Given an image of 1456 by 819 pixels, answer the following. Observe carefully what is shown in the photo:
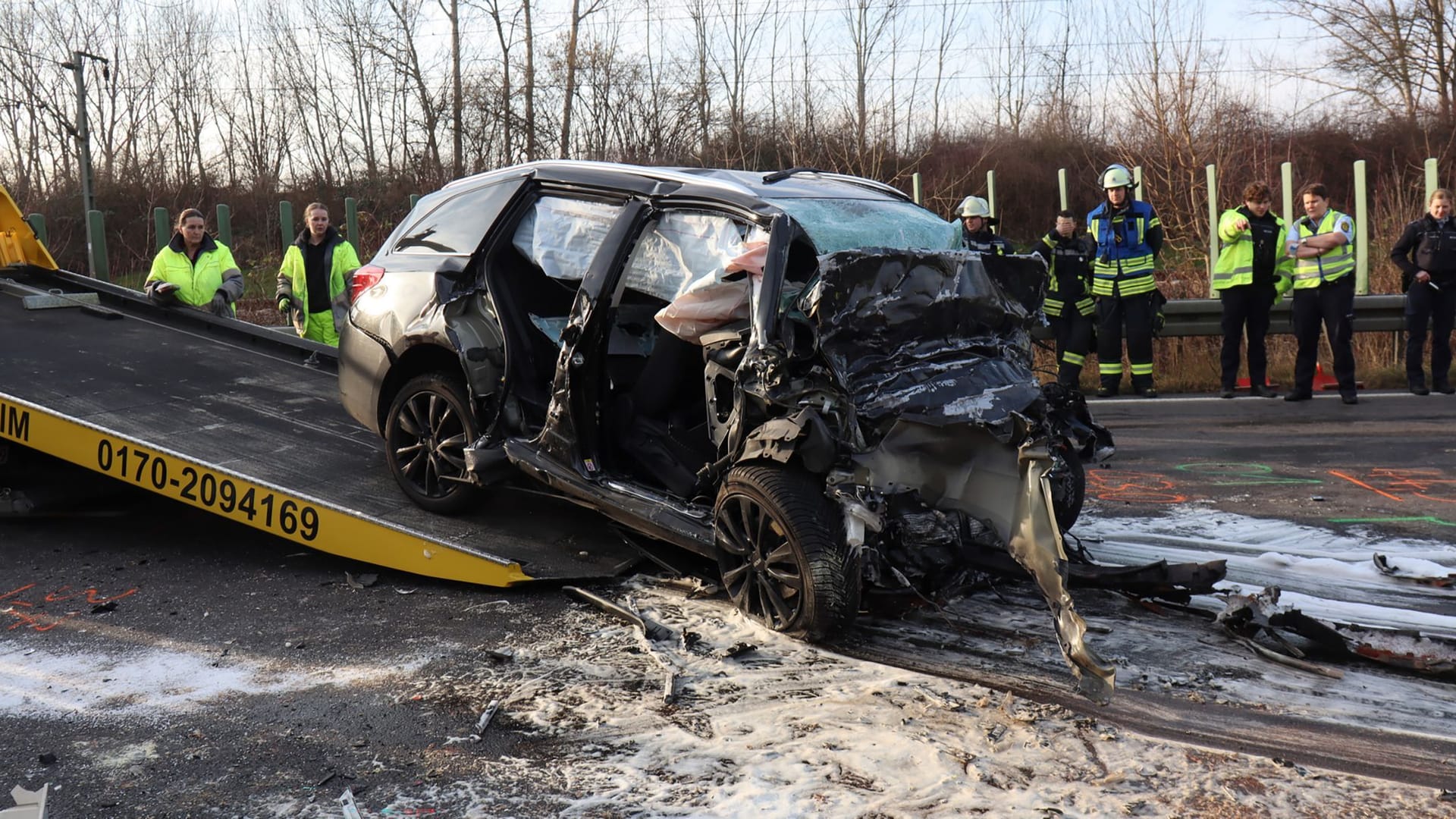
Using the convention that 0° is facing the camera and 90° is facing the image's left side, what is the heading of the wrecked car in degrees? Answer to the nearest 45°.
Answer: approximately 315°

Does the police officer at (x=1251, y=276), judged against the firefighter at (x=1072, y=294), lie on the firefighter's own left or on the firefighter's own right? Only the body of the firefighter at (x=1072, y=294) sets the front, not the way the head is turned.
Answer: on the firefighter's own left

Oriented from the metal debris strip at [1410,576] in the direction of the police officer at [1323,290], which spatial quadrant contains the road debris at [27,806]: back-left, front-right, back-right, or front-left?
back-left

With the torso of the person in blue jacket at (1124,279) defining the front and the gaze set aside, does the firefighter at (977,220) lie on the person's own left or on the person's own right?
on the person's own right

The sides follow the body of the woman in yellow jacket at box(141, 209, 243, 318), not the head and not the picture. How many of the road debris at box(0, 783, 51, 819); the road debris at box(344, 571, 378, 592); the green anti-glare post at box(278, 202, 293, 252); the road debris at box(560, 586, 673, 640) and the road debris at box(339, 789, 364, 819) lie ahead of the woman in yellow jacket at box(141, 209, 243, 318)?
4

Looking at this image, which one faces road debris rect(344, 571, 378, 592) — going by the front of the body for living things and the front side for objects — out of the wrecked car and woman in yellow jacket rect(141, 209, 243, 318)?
the woman in yellow jacket
